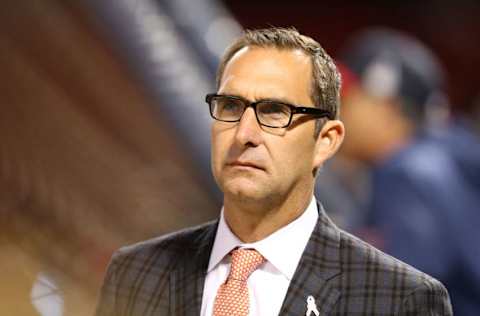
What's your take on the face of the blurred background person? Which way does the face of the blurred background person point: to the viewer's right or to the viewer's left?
to the viewer's left

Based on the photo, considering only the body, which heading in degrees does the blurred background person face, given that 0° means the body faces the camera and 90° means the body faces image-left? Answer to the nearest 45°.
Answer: approximately 90°

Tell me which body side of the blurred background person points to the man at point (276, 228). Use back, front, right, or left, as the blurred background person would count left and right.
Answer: left
